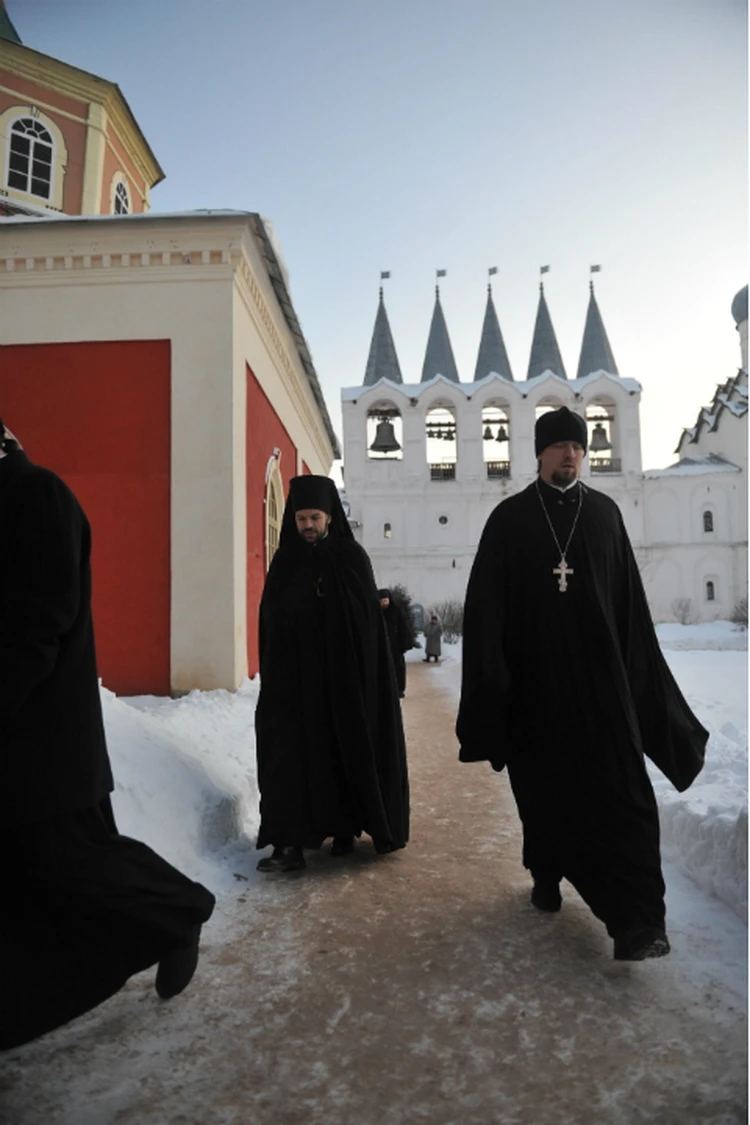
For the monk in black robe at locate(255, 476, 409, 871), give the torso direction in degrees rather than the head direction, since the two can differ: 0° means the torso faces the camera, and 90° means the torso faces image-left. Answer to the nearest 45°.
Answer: approximately 45°

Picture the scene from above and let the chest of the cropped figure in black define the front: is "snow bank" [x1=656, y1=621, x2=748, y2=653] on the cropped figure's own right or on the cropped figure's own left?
on the cropped figure's own right

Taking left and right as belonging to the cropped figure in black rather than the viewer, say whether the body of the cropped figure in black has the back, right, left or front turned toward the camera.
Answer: left

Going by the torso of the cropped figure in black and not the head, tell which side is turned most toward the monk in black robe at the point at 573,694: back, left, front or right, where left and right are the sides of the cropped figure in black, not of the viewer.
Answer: back

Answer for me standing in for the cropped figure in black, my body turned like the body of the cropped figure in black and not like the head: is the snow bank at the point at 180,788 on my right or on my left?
on my right

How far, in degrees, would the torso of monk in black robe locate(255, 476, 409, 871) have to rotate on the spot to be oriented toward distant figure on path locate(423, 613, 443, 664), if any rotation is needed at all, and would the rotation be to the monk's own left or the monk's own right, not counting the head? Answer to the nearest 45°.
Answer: approximately 135° to the monk's own right
